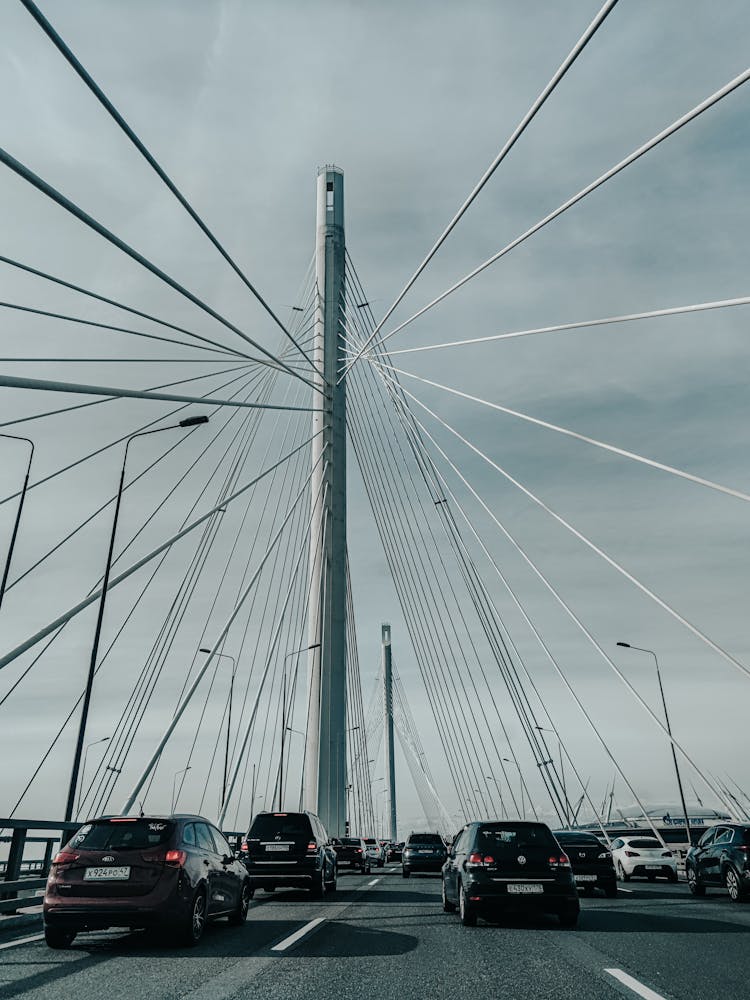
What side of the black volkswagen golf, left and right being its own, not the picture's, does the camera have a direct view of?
back

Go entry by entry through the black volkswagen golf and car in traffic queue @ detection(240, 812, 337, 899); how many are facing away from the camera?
2

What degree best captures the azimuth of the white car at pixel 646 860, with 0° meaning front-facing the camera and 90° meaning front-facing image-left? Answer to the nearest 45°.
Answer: approximately 135°

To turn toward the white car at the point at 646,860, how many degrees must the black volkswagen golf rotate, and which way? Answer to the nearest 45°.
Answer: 0° — it already faces it

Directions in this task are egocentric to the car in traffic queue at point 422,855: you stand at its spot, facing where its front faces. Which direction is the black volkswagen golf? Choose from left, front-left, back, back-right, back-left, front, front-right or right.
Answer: back

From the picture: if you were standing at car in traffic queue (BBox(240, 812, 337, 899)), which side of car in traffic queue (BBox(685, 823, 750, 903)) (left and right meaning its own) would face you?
left

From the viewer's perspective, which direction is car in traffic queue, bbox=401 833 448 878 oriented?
away from the camera

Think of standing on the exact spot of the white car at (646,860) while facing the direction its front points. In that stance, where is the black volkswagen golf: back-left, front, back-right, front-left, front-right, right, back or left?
back-left

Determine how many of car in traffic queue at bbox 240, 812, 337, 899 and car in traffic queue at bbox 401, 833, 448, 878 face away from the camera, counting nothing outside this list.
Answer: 2

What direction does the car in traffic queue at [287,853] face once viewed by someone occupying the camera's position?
facing away from the viewer

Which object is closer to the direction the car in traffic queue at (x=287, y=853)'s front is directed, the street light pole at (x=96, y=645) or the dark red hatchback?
the street light pole

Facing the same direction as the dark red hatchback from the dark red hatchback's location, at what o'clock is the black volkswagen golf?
The black volkswagen golf is roughly at 1 o'clock from the dark red hatchback.

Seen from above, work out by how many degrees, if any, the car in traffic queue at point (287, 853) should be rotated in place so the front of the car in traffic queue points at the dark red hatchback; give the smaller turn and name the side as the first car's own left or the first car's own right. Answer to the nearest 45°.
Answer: approximately 180°

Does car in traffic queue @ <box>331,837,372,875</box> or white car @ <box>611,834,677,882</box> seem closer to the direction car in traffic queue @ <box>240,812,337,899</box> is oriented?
the car in traffic queue

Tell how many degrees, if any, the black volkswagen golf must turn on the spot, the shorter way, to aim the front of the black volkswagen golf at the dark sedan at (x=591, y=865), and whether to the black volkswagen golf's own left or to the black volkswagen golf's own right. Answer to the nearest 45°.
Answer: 0° — it already faces it

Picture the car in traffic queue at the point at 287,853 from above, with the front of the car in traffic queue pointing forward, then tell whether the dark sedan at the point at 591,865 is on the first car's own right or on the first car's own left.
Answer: on the first car's own right
